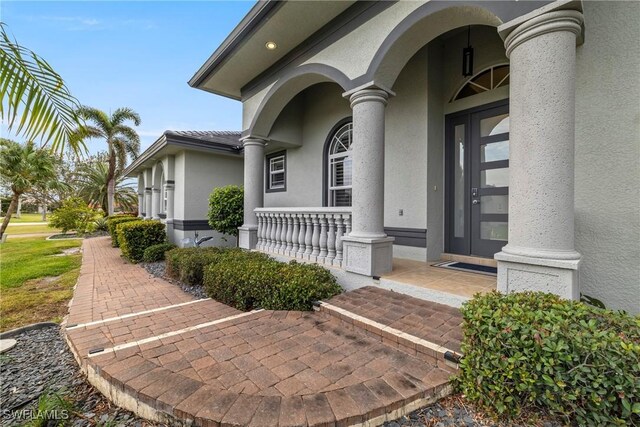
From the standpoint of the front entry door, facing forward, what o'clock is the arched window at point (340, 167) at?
The arched window is roughly at 2 o'clock from the front entry door.

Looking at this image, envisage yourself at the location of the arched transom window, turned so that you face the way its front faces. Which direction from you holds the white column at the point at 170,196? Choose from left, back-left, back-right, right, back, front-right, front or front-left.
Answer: front-right

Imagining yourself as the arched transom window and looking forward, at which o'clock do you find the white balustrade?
The white balustrade is roughly at 1 o'clock from the arched transom window.

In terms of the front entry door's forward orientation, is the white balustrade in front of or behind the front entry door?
in front

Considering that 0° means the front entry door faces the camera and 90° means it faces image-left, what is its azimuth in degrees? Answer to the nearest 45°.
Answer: approximately 45°

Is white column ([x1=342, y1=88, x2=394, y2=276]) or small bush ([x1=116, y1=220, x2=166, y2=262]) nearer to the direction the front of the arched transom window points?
the white column

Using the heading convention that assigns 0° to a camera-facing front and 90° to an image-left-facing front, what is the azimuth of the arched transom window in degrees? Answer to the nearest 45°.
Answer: approximately 45°

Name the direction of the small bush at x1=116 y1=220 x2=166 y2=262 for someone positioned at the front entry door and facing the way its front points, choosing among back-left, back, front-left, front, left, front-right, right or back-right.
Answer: front-right

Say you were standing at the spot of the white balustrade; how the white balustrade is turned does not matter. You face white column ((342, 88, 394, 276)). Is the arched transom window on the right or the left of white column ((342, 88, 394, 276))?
left
